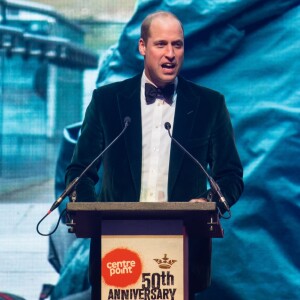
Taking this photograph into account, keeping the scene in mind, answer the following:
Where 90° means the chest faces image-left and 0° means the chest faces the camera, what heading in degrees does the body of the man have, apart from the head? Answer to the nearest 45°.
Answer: approximately 0°
